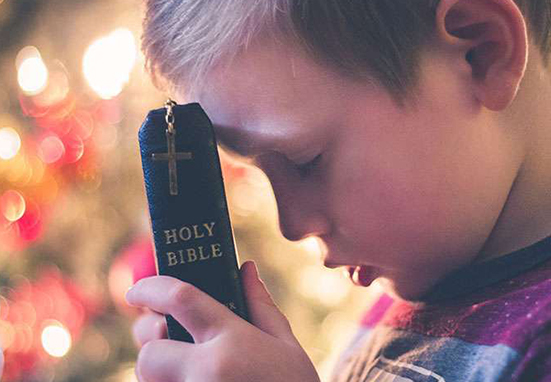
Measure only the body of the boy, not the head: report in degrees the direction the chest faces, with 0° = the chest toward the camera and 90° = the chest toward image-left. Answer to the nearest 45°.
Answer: approximately 90°

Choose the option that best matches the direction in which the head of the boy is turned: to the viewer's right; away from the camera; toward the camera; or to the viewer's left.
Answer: to the viewer's left
